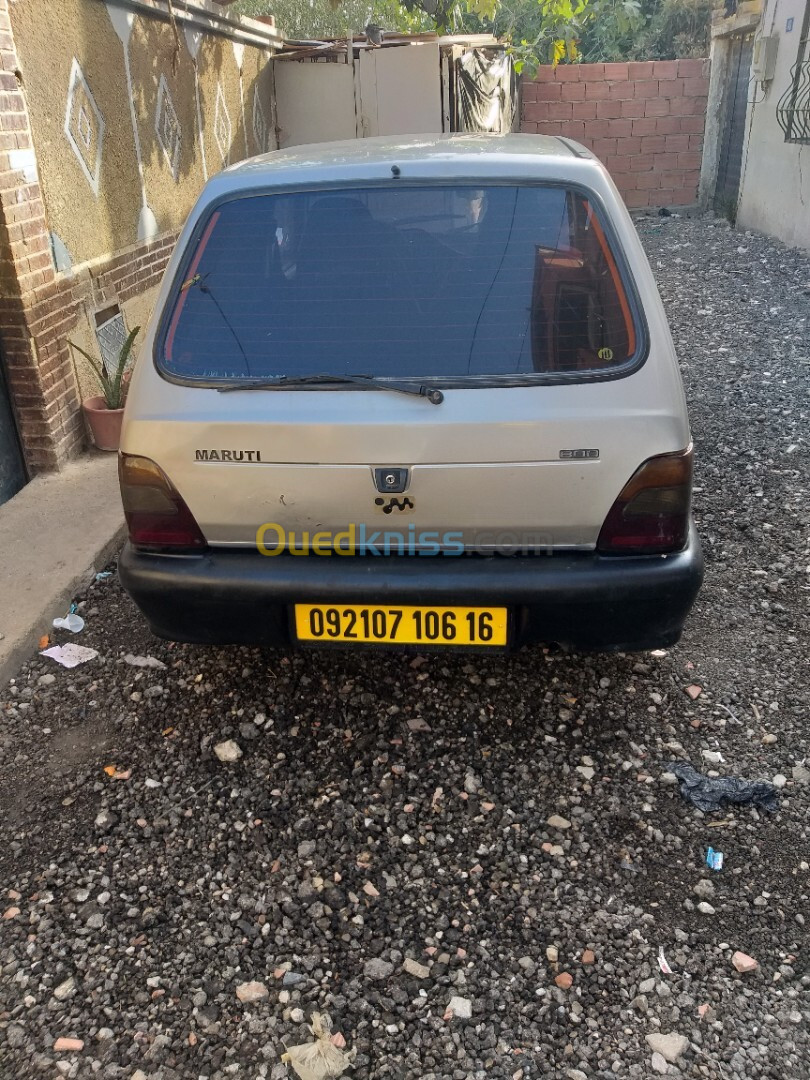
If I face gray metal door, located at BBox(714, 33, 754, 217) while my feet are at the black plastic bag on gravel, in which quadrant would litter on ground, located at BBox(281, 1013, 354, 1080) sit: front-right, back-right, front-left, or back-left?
back-left

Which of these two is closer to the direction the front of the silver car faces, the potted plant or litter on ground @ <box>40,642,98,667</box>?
the potted plant

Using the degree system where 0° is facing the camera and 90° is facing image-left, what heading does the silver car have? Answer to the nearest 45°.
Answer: approximately 180°

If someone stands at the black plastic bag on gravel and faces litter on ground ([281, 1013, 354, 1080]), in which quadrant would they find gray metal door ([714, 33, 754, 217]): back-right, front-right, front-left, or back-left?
back-right

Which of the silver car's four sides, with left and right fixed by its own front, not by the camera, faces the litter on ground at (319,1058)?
back
